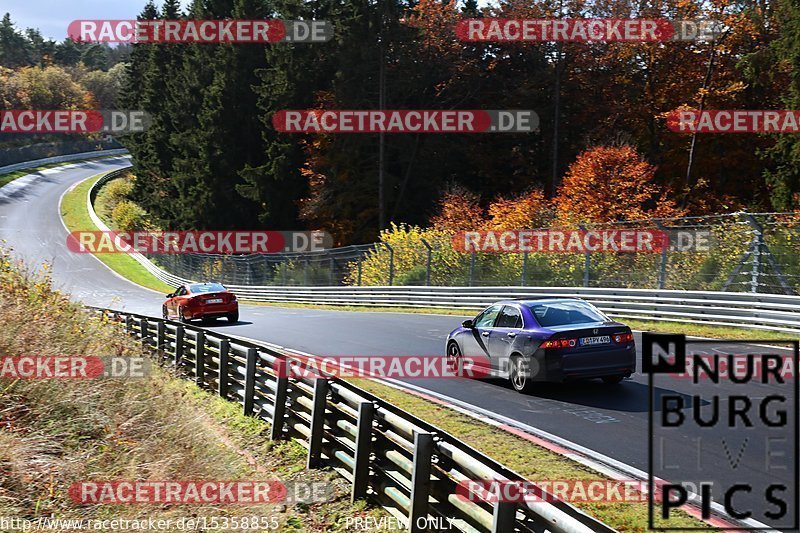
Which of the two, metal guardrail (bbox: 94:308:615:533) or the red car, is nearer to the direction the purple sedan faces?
the red car

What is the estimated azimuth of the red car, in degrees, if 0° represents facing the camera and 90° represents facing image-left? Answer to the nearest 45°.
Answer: approximately 135°

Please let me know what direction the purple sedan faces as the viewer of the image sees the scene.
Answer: facing away from the viewer and to the left of the viewer
